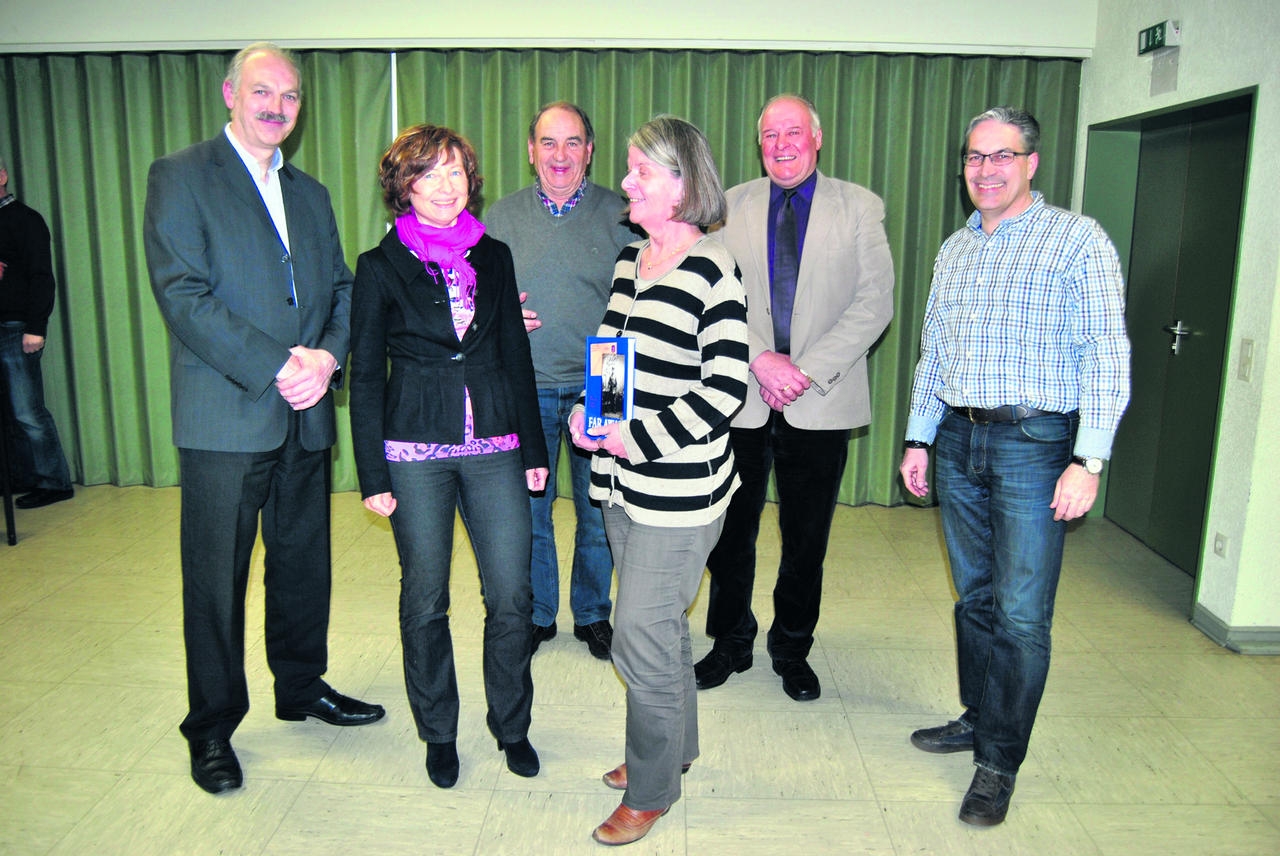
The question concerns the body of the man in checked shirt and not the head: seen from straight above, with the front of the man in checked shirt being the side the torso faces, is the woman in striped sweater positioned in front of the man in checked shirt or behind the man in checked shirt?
in front

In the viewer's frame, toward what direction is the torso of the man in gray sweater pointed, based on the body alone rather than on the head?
toward the camera

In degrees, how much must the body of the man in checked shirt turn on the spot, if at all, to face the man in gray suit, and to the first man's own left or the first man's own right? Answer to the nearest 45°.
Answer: approximately 45° to the first man's own right

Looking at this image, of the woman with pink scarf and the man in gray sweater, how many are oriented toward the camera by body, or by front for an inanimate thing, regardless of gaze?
2

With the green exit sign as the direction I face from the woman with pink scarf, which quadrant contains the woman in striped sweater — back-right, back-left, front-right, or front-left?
front-right

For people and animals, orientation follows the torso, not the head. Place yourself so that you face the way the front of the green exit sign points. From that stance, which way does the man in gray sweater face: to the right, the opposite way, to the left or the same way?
to the left

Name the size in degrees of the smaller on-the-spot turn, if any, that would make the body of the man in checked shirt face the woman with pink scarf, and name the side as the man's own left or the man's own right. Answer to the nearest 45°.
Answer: approximately 45° to the man's own right

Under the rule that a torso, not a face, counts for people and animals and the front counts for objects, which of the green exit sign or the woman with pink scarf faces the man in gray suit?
the green exit sign

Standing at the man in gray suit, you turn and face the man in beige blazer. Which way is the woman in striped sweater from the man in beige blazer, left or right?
right

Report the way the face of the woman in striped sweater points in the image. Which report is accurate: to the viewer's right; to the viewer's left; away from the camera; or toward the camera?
to the viewer's left

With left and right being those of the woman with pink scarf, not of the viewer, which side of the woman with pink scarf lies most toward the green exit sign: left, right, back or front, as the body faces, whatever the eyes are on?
left

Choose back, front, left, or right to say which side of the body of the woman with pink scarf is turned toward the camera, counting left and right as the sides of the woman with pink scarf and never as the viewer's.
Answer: front

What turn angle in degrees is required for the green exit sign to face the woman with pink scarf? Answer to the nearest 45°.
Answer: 0° — it already faces them
